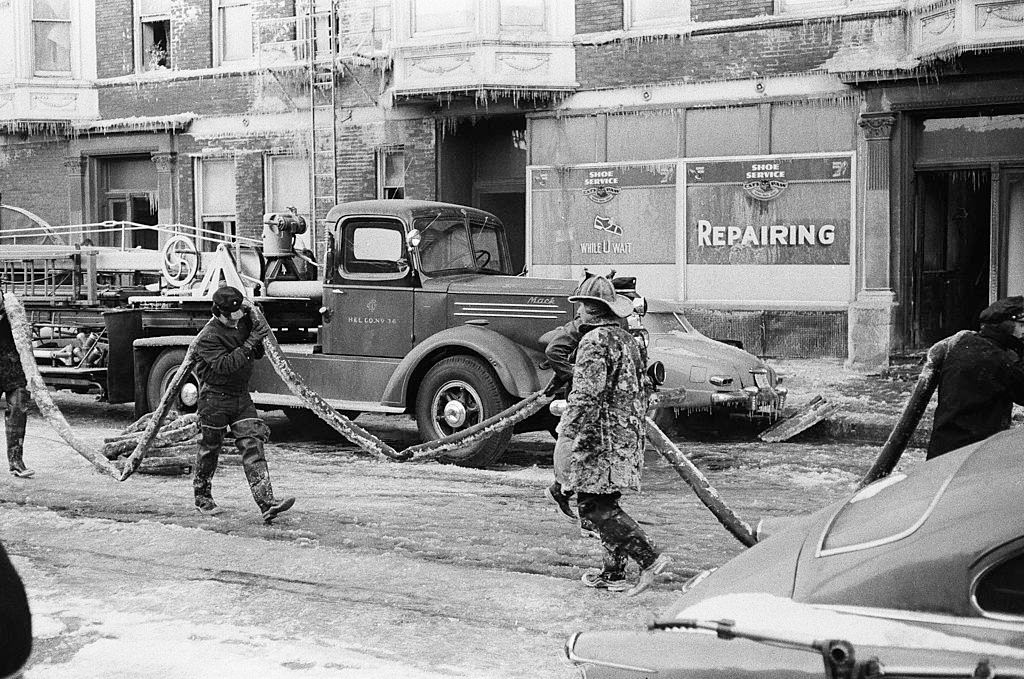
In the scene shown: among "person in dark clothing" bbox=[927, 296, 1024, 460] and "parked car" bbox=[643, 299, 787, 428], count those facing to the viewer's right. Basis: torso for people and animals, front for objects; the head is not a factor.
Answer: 1
